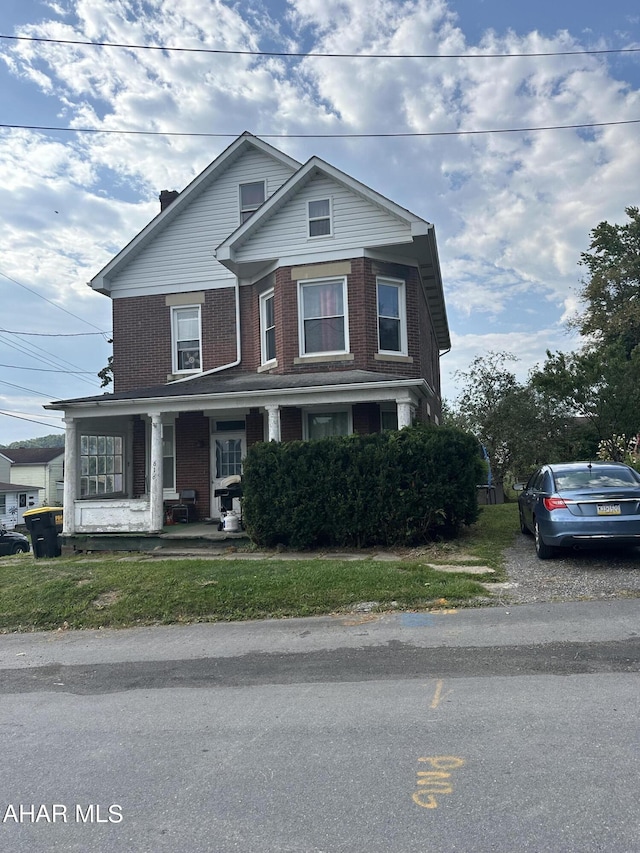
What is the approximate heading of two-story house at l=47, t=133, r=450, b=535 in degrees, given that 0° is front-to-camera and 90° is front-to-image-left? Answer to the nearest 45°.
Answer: approximately 0°

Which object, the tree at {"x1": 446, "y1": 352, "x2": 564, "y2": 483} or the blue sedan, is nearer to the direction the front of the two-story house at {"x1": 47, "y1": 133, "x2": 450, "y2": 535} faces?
the blue sedan

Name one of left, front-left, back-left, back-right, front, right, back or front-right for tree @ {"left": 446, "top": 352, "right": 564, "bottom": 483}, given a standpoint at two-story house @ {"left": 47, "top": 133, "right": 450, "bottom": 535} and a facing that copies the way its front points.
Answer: back-left

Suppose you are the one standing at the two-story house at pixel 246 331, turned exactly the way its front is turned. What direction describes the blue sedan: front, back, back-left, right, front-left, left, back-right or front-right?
front-left

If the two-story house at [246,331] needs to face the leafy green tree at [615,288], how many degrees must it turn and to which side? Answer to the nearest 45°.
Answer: approximately 135° to its left

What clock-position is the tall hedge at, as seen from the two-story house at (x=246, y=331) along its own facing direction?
The tall hedge is roughly at 11 o'clock from the two-story house.
